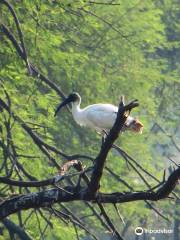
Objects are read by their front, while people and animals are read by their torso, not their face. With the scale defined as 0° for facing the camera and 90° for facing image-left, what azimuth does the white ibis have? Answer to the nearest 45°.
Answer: approximately 90°
